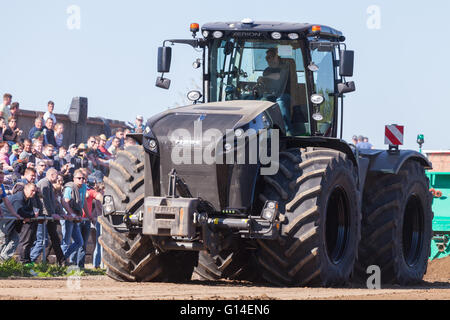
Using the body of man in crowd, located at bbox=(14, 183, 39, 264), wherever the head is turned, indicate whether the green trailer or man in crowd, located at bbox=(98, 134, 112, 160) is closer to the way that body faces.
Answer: the green trailer

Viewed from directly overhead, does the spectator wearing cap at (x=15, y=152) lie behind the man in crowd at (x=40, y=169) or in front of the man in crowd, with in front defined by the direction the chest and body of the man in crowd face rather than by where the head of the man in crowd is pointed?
behind

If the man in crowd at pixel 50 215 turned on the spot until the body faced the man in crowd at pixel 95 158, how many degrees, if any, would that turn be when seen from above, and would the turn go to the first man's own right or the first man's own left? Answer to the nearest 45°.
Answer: approximately 90° to the first man's own left

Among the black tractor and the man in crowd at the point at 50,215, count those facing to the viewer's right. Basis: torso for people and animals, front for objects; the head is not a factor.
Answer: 1

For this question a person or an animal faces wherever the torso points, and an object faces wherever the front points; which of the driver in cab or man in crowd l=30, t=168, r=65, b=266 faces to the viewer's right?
the man in crowd

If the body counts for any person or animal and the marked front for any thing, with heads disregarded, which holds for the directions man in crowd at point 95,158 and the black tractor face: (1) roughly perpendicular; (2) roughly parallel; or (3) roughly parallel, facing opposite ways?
roughly perpendicular

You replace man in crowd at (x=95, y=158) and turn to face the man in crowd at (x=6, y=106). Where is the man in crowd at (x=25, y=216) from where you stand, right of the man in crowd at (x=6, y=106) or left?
left

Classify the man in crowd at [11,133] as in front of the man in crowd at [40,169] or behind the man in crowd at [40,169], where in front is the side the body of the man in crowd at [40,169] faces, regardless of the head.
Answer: behind

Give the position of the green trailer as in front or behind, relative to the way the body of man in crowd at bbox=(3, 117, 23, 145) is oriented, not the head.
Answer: in front

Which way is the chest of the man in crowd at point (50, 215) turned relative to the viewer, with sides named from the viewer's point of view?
facing to the right of the viewer

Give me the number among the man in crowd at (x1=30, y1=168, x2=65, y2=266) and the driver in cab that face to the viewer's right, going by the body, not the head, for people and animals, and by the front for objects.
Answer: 1

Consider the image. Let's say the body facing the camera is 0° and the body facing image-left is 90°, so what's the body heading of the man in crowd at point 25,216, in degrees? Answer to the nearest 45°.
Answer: approximately 315°

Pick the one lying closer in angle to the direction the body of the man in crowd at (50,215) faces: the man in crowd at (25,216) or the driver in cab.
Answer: the driver in cab

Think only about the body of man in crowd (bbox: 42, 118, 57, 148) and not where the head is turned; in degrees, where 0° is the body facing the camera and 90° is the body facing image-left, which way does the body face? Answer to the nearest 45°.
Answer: approximately 315°

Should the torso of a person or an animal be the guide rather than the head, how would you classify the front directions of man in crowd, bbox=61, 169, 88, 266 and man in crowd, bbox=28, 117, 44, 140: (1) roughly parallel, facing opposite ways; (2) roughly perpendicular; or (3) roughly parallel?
roughly parallel

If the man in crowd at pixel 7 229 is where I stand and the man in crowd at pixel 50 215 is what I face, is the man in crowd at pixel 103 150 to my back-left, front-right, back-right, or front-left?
front-left
